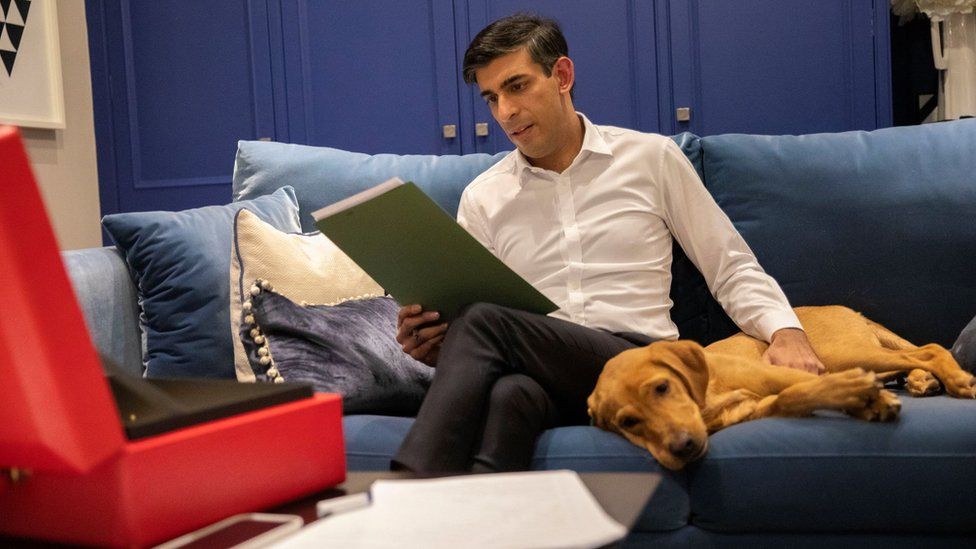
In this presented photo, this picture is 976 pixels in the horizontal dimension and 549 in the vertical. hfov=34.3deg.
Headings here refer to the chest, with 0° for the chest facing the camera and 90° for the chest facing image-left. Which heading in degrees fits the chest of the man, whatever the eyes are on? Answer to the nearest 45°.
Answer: approximately 45°

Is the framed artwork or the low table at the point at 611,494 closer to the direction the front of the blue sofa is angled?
the low table

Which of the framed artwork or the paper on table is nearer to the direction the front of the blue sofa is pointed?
the paper on table

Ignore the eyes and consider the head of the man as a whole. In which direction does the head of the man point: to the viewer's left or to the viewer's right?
to the viewer's left

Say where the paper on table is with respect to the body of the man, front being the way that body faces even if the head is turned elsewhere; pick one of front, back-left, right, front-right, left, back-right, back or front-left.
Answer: front-left

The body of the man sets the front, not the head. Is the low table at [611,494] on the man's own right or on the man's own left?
on the man's own left

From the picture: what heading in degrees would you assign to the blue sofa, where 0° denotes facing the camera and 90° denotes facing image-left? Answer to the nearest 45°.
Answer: approximately 0°

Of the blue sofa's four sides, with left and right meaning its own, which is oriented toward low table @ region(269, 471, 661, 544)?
front

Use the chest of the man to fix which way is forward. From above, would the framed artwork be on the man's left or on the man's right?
on the man's right
